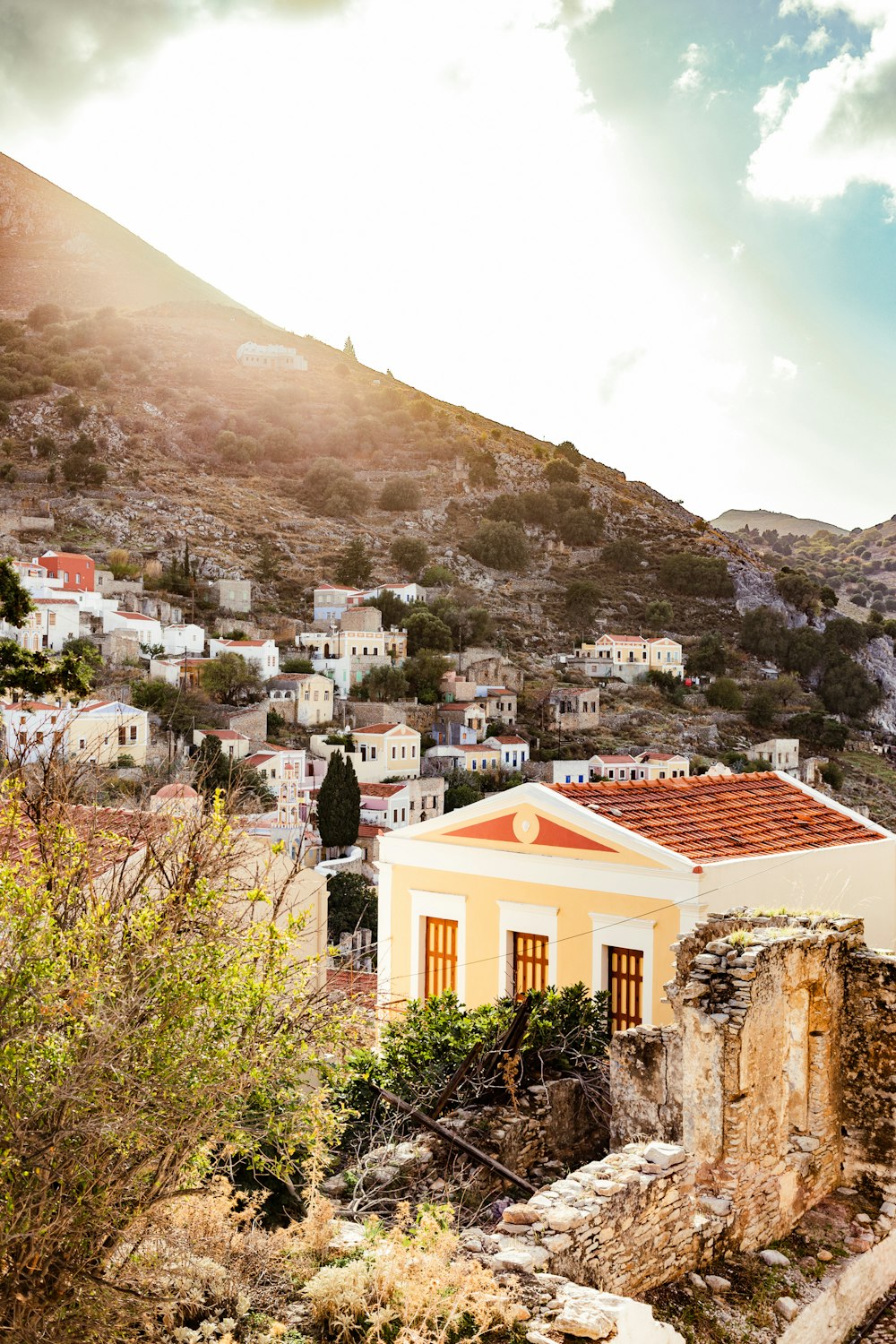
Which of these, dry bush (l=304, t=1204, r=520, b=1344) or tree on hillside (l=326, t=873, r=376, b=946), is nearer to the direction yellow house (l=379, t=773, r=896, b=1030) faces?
the dry bush

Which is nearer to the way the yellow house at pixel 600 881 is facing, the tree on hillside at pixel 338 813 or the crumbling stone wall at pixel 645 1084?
the crumbling stone wall

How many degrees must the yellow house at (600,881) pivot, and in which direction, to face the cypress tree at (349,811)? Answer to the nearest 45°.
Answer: approximately 135° to its right

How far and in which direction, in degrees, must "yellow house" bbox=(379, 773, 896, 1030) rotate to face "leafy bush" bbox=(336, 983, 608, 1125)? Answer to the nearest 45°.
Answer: approximately 45° to its left

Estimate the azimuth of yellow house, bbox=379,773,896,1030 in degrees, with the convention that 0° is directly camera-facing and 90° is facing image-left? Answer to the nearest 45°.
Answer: approximately 45°

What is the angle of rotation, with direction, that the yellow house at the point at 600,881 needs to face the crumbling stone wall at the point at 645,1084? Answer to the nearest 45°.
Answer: approximately 45° to its left

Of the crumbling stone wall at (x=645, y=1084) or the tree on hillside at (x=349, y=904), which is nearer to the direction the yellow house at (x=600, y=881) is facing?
the crumbling stone wall

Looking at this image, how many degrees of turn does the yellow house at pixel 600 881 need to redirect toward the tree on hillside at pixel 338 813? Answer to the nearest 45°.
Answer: approximately 135° to its right

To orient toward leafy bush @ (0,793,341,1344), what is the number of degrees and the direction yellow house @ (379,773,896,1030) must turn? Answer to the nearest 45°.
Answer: approximately 45° to its left

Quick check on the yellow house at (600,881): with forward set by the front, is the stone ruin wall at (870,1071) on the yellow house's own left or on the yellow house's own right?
on the yellow house's own left
